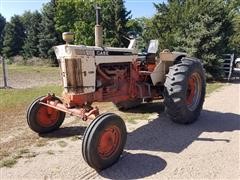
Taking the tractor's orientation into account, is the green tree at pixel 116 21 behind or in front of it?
behind

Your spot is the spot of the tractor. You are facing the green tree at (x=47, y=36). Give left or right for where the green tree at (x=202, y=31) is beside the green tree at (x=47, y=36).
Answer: right

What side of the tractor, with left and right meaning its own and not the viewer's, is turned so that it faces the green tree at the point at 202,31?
back

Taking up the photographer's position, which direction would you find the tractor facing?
facing the viewer and to the left of the viewer

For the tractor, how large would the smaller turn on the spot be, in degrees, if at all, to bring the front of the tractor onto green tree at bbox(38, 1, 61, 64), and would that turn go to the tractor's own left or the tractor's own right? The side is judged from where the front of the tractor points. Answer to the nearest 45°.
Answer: approximately 135° to the tractor's own right
